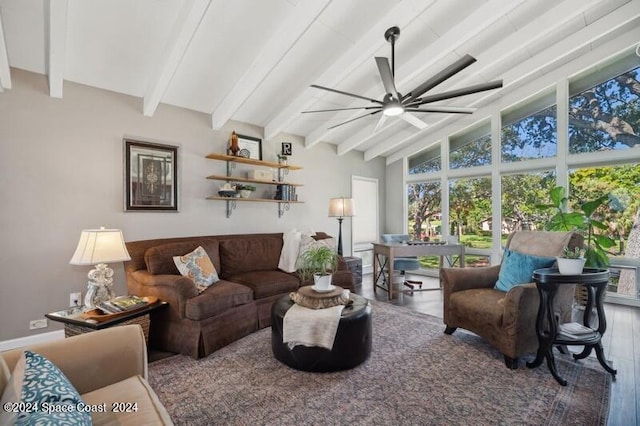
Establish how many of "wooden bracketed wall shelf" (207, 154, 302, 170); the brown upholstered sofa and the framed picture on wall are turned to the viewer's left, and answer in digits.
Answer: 0

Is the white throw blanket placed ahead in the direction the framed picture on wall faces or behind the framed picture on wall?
ahead

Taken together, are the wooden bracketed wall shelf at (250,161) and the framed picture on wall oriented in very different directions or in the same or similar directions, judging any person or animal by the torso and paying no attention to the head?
same or similar directions

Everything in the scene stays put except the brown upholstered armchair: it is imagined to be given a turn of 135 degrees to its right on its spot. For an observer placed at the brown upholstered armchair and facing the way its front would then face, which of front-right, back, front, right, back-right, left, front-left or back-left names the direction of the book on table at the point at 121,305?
back-left

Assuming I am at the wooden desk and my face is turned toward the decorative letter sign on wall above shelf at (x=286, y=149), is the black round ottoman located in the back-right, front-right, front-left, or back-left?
front-left

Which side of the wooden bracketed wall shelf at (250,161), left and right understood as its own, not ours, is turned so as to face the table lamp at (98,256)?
right

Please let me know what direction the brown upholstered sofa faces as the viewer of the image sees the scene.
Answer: facing the viewer and to the right of the viewer

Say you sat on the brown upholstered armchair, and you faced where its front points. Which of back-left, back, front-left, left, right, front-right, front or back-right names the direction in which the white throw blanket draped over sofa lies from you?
front-right

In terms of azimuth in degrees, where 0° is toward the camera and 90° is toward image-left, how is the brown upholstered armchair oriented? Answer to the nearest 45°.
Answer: approximately 45°

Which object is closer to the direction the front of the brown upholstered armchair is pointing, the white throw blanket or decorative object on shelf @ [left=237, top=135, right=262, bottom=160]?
the white throw blanket

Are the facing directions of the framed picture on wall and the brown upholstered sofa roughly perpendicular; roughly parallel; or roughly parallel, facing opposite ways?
roughly parallel

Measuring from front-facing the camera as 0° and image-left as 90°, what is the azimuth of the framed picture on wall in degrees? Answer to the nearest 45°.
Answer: approximately 315°

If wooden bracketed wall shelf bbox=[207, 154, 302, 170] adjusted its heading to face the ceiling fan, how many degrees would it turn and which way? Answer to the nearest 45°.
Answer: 0° — it already faces it

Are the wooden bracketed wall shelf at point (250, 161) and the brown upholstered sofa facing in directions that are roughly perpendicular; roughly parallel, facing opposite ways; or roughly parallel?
roughly parallel

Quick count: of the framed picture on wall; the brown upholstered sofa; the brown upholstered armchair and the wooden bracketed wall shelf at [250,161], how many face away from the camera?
0

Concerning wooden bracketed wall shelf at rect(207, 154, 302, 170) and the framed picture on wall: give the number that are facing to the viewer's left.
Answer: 0

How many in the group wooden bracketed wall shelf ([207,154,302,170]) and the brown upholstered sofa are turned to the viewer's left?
0
